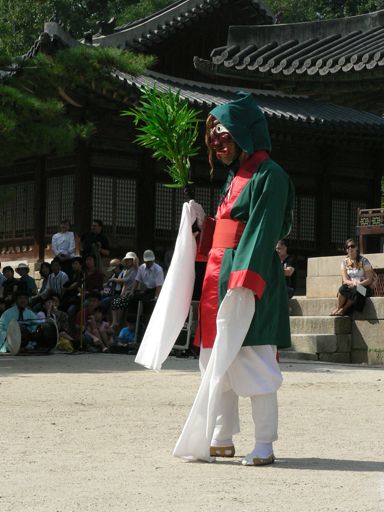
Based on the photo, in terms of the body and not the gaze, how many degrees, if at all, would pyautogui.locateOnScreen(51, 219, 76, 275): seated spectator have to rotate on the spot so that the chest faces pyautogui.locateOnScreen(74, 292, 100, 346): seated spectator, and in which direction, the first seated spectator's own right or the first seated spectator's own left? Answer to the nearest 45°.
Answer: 0° — they already face them

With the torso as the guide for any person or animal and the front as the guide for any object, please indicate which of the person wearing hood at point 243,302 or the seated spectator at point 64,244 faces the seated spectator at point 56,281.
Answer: the seated spectator at point 64,244

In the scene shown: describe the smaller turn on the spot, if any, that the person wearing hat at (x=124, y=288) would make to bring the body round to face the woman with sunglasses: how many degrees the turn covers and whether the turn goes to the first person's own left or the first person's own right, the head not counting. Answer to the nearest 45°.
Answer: approximately 135° to the first person's own left

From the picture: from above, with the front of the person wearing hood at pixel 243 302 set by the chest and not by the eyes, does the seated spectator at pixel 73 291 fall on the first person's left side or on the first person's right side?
on the first person's right side

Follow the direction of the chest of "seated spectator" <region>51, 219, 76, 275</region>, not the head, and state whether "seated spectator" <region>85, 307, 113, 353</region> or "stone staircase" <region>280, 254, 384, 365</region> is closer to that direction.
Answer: the seated spectator

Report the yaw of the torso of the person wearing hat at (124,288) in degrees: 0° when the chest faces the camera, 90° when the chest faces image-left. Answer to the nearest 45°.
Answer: approximately 45°

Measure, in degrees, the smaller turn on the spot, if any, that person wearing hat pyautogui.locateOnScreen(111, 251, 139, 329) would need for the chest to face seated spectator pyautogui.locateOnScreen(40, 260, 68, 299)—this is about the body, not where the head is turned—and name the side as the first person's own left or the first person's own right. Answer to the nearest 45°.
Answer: approximately 45° to the first person's own right

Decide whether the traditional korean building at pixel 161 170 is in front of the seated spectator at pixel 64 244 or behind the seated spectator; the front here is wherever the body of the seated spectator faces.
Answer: behind

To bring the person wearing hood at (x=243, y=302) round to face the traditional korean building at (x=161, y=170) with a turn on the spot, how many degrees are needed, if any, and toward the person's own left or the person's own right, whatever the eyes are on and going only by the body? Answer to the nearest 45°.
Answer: approximately 135° to the person's own right
